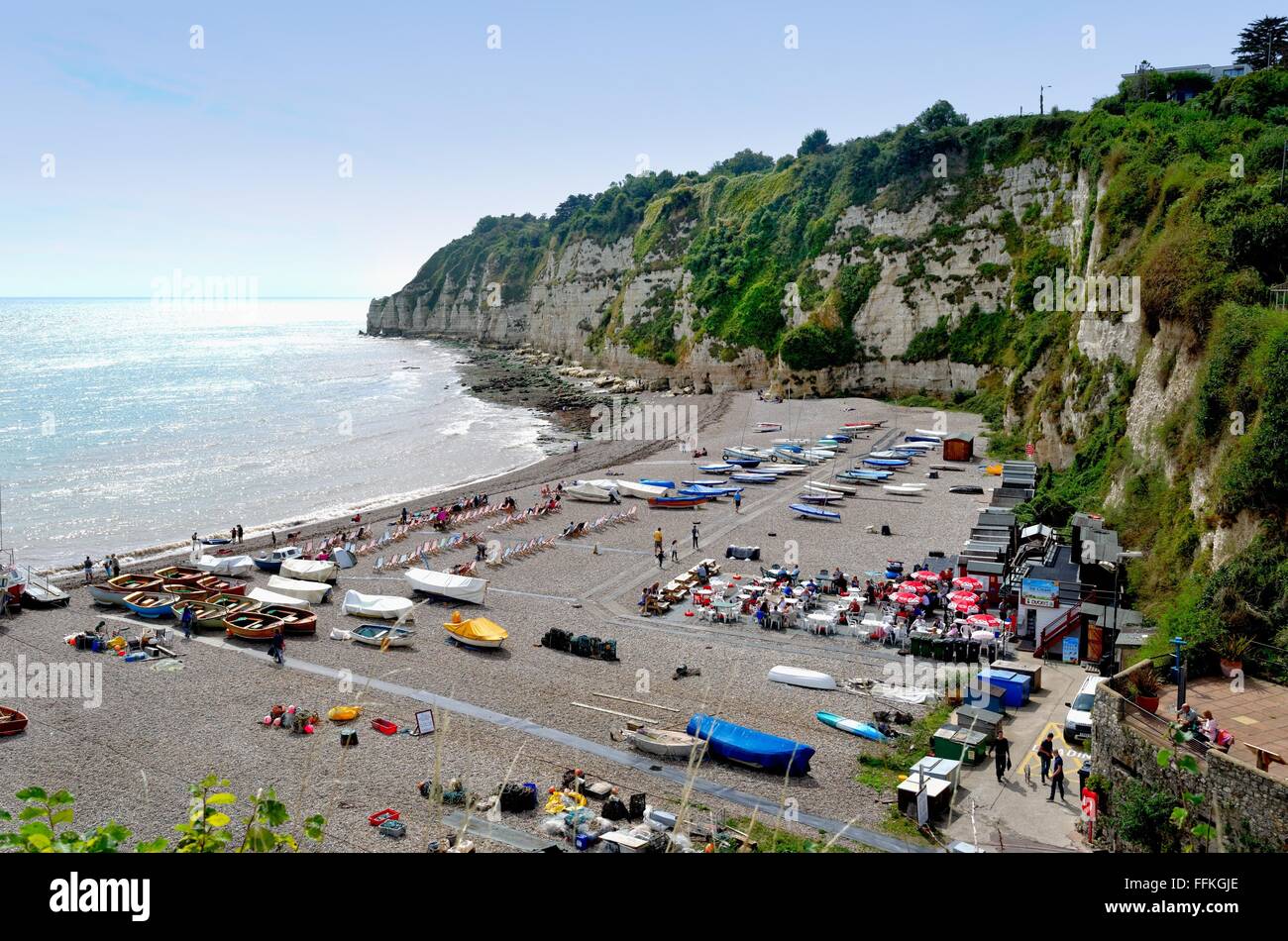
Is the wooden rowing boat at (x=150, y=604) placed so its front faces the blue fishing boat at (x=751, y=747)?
no

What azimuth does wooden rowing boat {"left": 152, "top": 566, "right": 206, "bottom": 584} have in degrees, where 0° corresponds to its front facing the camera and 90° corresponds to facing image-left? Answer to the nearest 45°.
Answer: approximately 90°

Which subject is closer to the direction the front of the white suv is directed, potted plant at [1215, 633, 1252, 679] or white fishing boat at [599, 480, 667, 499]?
the potted plant

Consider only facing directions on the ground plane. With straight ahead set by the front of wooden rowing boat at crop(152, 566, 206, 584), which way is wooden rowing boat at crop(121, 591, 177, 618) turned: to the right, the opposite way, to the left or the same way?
the same way

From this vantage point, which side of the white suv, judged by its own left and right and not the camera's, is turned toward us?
front

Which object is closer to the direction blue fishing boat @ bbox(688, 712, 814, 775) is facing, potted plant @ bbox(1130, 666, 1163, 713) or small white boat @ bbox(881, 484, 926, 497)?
the potted plant
